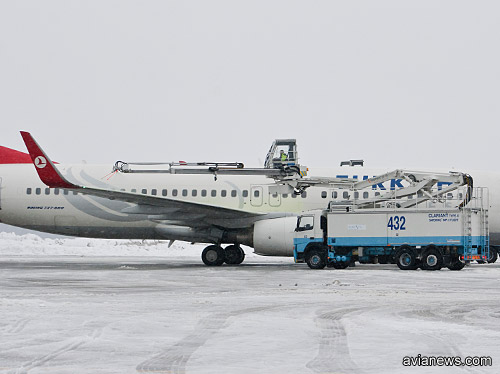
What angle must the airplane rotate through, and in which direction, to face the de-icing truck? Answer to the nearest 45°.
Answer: approximately 45° to its right

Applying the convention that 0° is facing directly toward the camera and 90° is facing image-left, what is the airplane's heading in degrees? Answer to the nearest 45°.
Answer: approximately 270°
